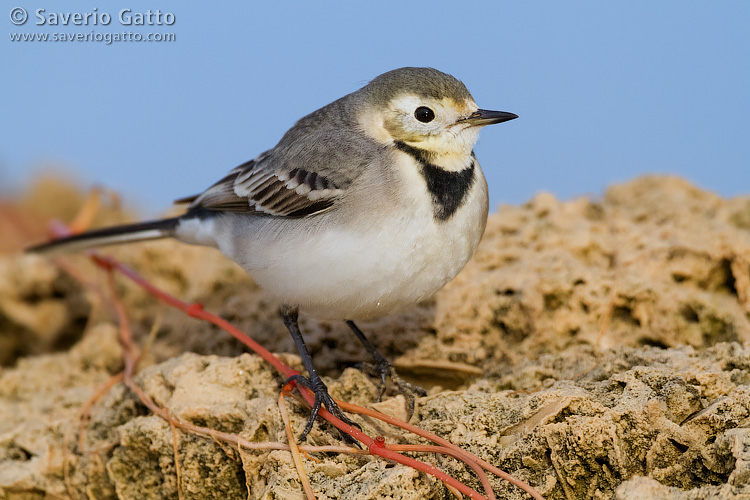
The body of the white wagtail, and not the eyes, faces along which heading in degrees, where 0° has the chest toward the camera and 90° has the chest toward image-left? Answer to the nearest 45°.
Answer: approximately 315°
